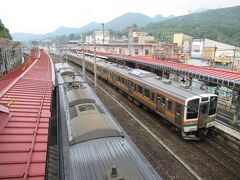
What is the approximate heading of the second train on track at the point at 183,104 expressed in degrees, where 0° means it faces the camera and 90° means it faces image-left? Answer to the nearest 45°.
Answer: approximately 315°

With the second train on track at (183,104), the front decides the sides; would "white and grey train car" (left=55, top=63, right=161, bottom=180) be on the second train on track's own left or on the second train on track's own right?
on the second train on track's own right
